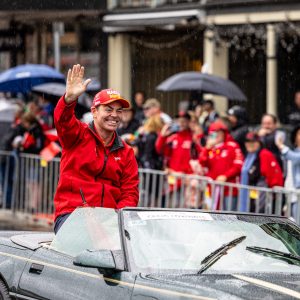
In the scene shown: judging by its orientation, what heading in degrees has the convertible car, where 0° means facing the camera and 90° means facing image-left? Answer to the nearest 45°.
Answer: approximately 315°

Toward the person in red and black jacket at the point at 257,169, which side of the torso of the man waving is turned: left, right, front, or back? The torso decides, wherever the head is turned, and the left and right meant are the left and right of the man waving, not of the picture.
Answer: left

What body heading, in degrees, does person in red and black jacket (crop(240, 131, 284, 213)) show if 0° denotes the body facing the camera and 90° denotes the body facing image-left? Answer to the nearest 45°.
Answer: approximately 45°

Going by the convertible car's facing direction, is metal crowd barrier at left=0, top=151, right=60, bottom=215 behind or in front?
behind
